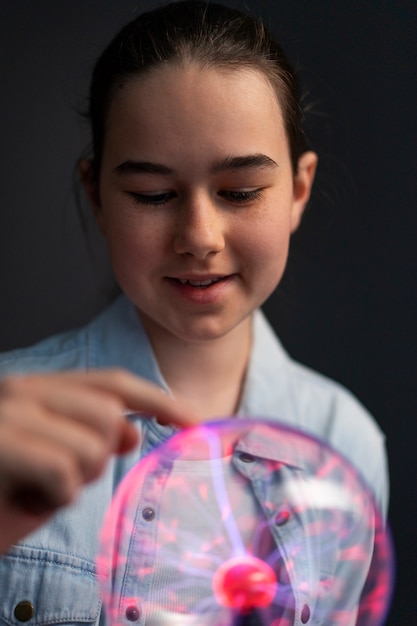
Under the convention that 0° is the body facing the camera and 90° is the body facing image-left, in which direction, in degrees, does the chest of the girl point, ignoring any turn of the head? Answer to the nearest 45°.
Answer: approximately 0°
